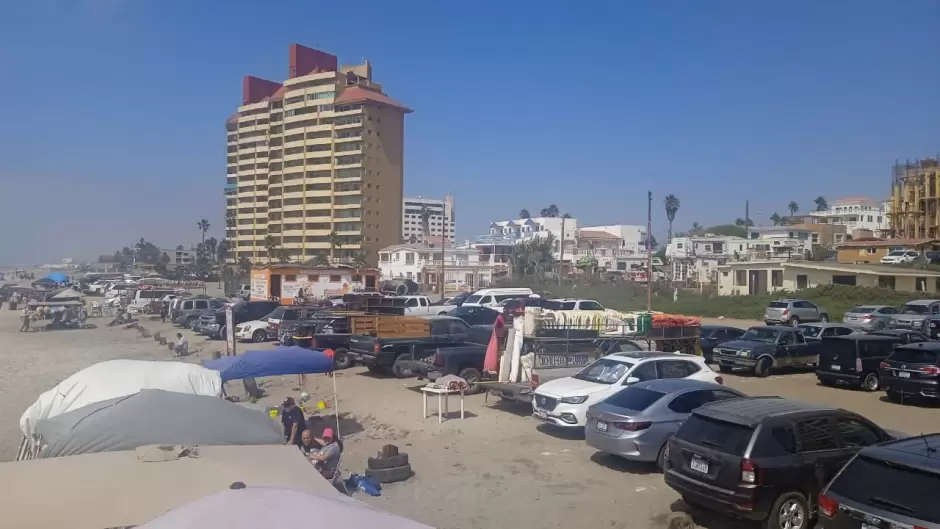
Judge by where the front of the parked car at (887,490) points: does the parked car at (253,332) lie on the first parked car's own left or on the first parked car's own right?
on the first parked car's own left

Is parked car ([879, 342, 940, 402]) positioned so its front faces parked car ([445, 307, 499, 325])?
no

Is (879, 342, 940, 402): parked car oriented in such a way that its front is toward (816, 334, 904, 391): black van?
no

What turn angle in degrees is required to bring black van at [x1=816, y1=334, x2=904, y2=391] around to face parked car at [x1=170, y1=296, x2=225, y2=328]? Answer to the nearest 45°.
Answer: approximately 135° to its left

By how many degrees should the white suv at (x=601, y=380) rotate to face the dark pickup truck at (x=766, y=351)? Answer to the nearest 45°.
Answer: approximately 180°

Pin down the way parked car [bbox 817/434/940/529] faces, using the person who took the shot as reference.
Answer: facing away from the viewer and to the right of the viewer

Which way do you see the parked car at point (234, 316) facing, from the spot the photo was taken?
facing the viewer and to the left of the viewer

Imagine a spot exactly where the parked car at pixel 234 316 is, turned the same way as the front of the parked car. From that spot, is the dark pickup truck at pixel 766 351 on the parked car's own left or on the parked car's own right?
on the parked car's own left

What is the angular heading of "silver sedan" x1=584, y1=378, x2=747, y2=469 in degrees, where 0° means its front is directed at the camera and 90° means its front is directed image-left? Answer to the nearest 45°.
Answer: approximately 225°

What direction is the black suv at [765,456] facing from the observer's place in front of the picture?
facing away from the viewer and to the right of the viewer

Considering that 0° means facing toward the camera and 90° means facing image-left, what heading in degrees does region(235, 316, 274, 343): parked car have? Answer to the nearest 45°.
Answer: approximately 45°

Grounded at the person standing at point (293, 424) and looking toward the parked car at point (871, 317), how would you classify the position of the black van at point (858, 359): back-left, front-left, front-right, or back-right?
front-right

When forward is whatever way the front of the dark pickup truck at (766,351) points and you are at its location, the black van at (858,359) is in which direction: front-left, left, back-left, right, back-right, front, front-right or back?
left
